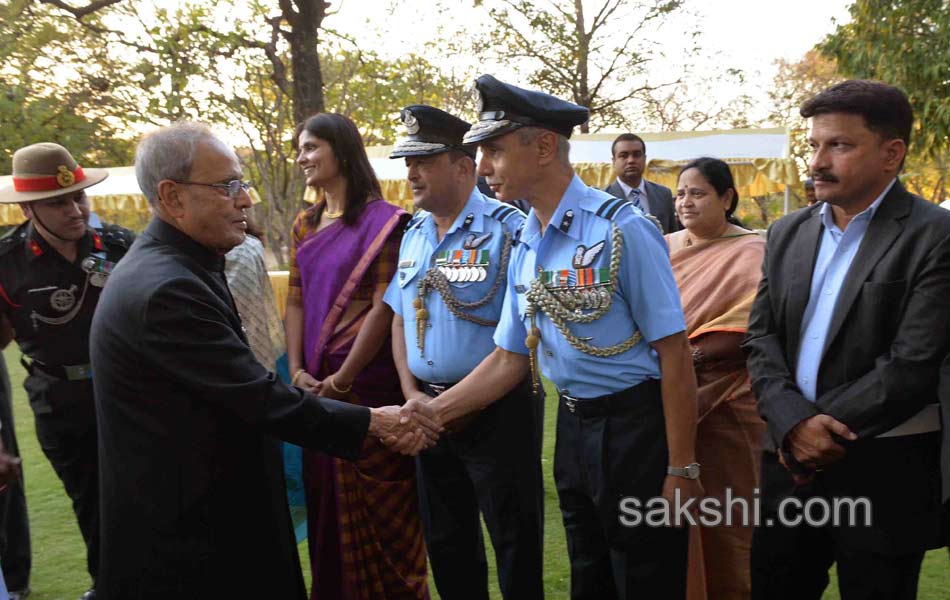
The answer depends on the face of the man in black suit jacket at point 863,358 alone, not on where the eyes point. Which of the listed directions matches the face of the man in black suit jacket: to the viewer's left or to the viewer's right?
to the viewer's left

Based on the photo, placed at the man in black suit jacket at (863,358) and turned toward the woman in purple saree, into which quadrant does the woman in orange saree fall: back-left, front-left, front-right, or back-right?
front-right

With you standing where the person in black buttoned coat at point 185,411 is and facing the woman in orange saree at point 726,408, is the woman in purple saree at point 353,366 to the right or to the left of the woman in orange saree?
left

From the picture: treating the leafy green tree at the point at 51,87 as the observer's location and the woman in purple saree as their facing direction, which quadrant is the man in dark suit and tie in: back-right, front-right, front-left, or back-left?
front-left

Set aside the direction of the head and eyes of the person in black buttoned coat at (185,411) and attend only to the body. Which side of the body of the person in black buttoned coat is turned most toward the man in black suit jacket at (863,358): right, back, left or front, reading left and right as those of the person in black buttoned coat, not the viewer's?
front

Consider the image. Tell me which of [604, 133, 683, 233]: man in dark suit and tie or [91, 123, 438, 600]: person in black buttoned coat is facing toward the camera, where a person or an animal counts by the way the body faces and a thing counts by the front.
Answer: the man in dark suit and tie

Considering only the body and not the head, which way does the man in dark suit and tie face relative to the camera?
toward the camera

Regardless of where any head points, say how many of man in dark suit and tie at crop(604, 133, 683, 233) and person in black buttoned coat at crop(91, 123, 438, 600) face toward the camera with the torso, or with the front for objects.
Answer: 1

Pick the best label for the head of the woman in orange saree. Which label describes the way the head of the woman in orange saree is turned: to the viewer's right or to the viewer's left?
to the viewer's left

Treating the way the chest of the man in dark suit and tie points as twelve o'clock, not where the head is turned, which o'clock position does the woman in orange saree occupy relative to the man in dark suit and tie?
The woman in orange saree is roughly at 12 o'clock from the man in dark suit and tie.

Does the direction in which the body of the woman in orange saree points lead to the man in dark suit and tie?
no

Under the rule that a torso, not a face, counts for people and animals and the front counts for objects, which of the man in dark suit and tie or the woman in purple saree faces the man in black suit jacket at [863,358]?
the man in dark suit and tie

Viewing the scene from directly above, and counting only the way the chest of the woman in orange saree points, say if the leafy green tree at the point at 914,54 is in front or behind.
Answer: behind

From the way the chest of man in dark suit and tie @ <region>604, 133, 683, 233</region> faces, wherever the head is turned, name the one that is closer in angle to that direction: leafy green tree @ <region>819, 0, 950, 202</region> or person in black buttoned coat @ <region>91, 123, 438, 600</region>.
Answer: the person in black buttoned coat

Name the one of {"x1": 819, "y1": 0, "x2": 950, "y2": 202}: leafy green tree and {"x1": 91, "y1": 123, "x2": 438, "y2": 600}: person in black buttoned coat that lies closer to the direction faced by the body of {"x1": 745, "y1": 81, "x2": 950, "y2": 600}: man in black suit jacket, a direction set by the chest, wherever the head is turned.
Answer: the person in black buttoned coat

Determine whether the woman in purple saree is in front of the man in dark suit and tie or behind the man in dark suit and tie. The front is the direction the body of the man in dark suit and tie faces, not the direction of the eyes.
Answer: in front

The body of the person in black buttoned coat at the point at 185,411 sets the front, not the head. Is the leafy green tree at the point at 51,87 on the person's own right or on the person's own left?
on the person's own left

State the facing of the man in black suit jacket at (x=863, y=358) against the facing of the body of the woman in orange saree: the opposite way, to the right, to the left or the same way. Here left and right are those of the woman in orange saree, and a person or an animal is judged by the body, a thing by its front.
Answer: the same way

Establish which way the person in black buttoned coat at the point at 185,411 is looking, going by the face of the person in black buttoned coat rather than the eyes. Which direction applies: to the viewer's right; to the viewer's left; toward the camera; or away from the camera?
to the viewer's right

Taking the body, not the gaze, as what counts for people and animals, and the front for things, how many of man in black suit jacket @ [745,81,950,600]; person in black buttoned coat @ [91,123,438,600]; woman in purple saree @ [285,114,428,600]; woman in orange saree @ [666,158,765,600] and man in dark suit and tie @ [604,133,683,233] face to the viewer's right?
1

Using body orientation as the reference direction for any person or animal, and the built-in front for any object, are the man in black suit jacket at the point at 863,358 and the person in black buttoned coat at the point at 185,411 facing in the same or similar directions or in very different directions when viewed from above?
very different directions

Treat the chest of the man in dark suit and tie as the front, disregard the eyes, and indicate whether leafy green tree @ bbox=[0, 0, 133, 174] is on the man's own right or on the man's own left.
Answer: on the man's own right

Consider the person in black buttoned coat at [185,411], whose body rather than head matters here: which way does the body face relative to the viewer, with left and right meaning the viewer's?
facing to the right of the viewer
